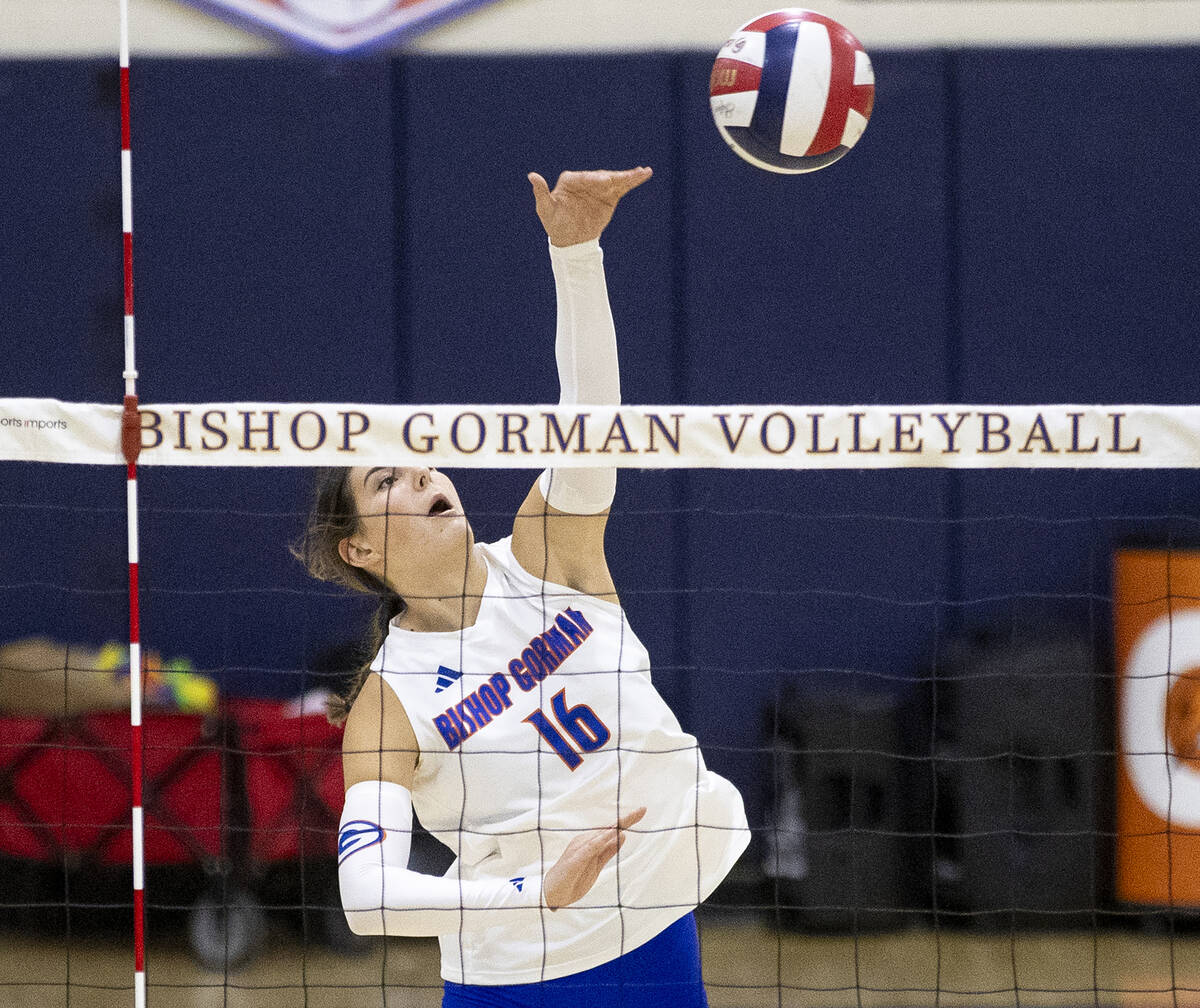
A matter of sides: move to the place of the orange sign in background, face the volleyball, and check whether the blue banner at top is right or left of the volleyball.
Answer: right

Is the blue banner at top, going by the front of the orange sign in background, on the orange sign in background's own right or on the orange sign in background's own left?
on the orange sign in background's own right

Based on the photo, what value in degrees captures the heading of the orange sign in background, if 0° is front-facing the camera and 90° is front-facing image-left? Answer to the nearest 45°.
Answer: approximately 0°

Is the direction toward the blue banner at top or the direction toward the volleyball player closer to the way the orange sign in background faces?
the volleyball player

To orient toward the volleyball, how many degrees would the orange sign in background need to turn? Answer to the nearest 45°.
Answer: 0° — it already faces it

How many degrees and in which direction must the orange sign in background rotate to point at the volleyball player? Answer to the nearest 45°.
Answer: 0° — it already faces them

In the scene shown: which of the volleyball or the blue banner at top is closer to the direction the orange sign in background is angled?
the volleyball
